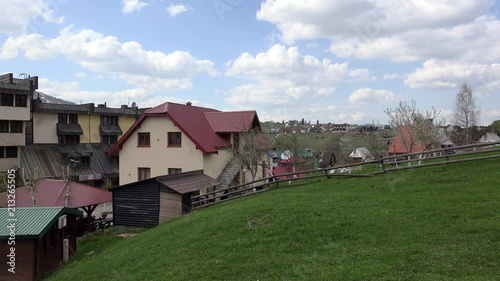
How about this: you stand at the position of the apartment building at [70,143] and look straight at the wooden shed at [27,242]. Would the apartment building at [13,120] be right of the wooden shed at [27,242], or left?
right

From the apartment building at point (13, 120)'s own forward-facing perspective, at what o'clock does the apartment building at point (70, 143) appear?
the apartment building at point (70, 143) is roughly at 8 o'clock from the apartment building at point (13, 120).

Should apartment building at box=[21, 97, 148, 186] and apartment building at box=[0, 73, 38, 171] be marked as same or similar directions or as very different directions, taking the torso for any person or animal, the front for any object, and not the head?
same or similar directions

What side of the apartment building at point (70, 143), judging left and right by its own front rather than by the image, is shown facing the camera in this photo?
front

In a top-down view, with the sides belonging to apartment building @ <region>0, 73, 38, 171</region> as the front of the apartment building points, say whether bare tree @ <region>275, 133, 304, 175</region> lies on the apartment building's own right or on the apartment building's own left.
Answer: on the apartment building's own left

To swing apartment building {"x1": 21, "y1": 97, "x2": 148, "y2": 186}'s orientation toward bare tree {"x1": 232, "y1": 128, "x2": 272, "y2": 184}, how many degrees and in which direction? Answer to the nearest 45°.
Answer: approximately 45° to its left

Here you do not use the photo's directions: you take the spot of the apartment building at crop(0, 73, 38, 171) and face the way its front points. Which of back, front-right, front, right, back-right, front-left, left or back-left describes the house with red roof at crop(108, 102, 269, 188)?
front-left

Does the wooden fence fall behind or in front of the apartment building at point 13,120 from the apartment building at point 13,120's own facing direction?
in front

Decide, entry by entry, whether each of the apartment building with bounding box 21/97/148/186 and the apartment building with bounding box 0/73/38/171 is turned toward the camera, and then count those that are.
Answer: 2

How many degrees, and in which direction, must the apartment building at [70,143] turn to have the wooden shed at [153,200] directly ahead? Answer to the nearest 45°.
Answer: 0° — it already faces it

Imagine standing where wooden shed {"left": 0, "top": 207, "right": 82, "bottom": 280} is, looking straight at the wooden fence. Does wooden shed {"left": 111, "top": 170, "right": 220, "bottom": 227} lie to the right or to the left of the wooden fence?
left

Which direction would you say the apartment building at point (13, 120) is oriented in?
toward the camera

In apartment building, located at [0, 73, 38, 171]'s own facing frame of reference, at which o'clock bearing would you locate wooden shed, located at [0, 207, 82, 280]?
The wooden shed is roughly at 12 o'clock from the apartment building.

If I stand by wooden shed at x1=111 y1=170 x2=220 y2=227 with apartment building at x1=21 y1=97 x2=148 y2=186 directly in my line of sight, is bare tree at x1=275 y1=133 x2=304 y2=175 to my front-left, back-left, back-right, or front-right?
front-right

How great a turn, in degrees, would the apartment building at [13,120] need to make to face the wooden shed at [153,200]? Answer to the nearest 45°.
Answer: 0° — it already faces it

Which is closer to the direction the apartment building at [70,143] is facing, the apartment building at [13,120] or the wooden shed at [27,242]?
the wooden shed
